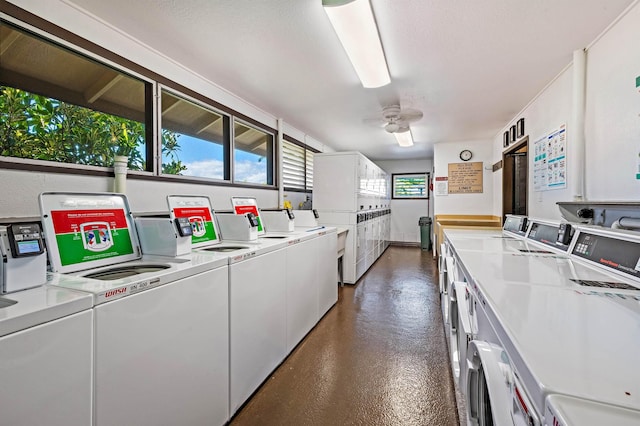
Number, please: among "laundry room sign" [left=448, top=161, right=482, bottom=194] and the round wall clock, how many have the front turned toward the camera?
2

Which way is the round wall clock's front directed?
toward the camera

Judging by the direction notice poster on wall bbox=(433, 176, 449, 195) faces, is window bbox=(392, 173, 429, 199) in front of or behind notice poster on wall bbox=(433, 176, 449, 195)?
behind

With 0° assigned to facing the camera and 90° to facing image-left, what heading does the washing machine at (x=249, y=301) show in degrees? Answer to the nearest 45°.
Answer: approximately 315°

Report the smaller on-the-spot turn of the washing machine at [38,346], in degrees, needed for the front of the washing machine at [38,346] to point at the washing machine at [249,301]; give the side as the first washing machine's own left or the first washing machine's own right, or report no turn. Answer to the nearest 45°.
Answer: approximately 90° to the first washing machine's own left

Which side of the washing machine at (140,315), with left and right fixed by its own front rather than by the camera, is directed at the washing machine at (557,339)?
front

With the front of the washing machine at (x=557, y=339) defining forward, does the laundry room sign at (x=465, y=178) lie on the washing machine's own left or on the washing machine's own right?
on the washing machine's own right

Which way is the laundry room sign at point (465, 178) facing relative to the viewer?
toward the camera

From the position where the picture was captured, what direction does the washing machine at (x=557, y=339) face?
facing the viewer and to the left of the viewer

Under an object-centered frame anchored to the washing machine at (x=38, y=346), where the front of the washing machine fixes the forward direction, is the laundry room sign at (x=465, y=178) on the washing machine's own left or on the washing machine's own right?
on the washing machine's own left

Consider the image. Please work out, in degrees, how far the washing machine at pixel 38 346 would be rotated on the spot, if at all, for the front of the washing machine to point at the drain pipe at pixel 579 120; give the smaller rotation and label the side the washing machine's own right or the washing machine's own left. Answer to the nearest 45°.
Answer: approximately 45° to the washing machine's own left

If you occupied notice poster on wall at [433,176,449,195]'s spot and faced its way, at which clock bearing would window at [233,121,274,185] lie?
The window is roughly at 1 o'clock from the notice poster on wall.

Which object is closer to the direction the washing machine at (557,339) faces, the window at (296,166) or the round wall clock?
the window

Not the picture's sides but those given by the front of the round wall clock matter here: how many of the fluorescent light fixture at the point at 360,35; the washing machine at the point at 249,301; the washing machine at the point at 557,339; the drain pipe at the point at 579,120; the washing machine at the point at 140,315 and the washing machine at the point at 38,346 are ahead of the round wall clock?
6

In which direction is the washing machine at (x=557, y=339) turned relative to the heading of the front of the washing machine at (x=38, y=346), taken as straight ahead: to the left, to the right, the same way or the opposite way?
the opposite way

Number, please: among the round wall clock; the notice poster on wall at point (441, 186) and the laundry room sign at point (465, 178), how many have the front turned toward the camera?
3

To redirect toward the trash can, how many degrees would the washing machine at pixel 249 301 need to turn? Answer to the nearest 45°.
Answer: approximately 90° to its left
